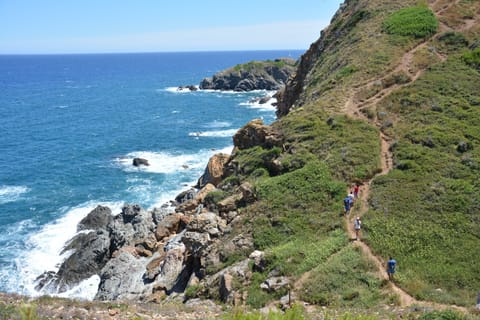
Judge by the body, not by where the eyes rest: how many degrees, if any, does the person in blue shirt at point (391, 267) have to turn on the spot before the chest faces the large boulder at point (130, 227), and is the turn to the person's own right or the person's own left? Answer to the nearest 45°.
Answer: approximately 45° to the person's own left

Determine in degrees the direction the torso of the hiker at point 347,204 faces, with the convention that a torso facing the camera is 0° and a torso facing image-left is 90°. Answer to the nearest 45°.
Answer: approximately 180°

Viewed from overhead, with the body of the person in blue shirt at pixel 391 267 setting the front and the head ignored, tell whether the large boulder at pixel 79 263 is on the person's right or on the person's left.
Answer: on the person's left

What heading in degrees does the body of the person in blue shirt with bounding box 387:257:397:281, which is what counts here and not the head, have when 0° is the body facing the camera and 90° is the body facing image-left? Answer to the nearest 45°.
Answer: approximately 180°

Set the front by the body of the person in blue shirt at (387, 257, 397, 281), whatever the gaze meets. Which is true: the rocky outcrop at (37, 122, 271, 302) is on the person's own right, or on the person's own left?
on the person's own left

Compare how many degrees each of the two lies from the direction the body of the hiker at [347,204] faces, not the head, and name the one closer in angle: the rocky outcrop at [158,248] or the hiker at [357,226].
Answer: the rocky outcrop

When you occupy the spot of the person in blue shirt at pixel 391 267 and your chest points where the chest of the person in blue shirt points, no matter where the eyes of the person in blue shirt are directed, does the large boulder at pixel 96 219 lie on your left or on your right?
on your left

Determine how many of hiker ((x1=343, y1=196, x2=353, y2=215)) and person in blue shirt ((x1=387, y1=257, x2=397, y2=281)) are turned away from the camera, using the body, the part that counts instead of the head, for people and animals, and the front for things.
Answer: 2

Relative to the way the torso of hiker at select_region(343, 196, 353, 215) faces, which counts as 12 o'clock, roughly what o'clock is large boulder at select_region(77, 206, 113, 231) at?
The large boulder is roughly at 10 o'clock from the hiker.
